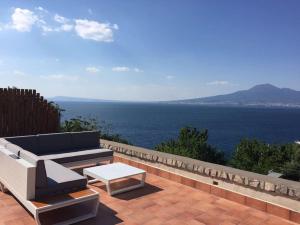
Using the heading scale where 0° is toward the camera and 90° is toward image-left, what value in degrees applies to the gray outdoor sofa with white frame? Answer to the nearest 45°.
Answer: approximately 315°

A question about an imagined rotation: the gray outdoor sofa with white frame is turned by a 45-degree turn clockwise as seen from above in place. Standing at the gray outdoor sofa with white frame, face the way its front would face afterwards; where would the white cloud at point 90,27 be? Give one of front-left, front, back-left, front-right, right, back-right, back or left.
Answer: back

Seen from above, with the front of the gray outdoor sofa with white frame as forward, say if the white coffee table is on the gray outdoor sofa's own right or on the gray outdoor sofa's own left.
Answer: on the gray outdoor sofa's own left

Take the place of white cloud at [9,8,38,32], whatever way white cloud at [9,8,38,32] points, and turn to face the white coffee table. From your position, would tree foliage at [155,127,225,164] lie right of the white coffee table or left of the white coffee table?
left

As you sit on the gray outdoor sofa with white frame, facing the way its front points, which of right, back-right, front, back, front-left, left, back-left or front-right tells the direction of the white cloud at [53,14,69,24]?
back-left

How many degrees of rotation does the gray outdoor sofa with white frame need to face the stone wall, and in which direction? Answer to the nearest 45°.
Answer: approximately 45° to its left

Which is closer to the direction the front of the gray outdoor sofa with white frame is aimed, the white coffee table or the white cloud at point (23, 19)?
the white coffee table

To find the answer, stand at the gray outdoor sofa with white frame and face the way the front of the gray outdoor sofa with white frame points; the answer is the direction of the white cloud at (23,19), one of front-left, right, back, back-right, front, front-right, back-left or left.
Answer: back-left
